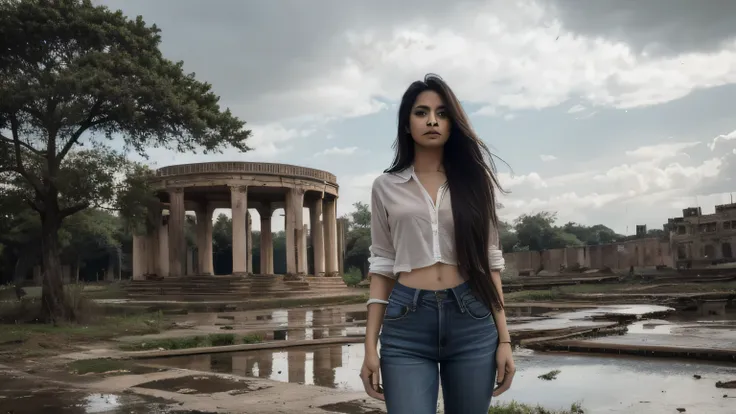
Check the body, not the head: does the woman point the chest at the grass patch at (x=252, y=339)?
no

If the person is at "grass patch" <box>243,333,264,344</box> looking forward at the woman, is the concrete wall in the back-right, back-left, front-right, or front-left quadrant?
back-left

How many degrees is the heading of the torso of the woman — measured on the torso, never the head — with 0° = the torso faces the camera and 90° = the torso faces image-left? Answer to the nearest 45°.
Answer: approximately 0°

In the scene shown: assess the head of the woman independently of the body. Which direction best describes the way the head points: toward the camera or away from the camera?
toward the camera

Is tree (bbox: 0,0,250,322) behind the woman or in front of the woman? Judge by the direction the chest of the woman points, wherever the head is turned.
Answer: behind

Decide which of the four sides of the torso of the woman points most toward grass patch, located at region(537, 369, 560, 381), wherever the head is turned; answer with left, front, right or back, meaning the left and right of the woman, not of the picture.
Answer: back

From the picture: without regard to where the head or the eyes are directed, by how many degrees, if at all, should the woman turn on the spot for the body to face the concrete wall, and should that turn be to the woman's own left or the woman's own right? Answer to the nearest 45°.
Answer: approximately 180°

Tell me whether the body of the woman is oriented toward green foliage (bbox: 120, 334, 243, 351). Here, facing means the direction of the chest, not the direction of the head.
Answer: no

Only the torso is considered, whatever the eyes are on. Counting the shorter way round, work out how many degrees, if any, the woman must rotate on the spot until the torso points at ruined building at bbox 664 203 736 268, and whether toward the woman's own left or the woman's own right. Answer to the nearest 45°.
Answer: approximately 180°
